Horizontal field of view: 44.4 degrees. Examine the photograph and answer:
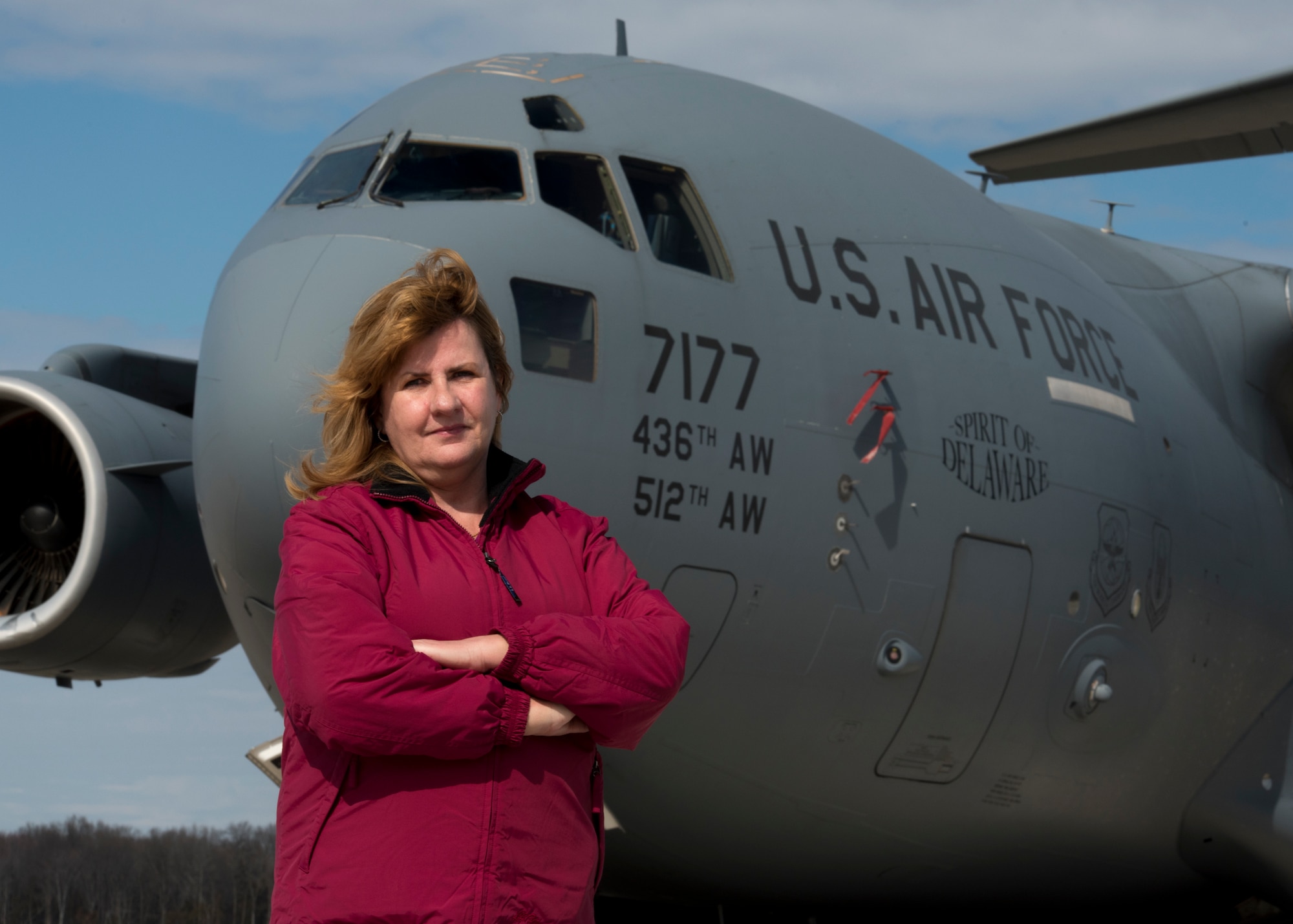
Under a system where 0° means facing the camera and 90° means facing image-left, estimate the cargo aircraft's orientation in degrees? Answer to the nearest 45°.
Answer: approximately 45°

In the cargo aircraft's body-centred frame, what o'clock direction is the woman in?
The woman is roughly at 11 o'clock from the cargo aircraft.
